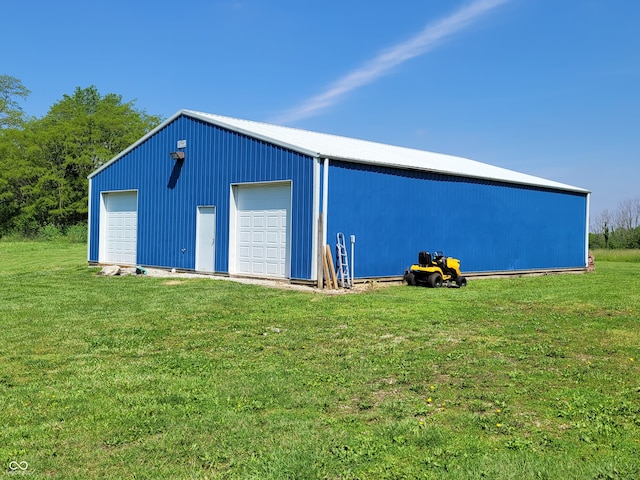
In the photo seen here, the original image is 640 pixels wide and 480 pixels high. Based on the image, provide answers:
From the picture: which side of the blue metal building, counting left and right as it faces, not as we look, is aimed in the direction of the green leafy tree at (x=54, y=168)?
right

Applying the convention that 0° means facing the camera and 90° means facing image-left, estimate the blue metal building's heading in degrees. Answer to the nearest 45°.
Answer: approximately 45°
